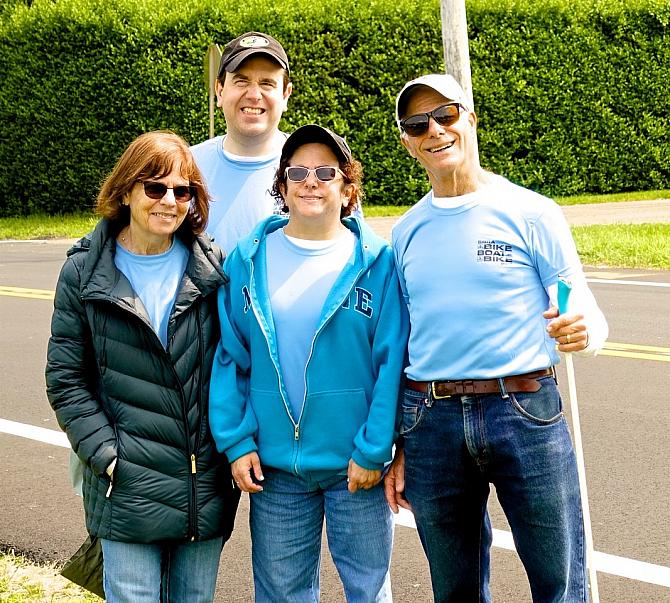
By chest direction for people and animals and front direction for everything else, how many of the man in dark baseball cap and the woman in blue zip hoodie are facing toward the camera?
2

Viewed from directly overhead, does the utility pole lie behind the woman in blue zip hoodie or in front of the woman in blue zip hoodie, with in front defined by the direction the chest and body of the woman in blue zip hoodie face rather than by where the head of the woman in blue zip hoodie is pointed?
behind

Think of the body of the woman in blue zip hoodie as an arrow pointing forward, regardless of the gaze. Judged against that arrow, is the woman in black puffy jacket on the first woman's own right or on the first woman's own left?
on the first woman's own right

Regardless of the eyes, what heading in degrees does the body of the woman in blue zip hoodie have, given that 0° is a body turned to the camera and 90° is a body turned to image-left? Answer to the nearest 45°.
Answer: approximately 0°
